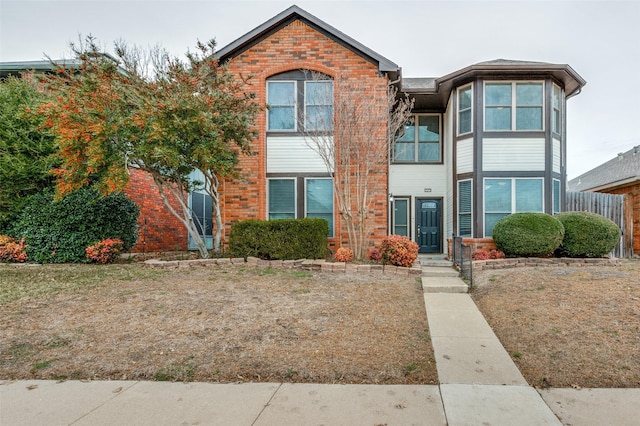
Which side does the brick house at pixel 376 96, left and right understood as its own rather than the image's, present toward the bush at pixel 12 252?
right

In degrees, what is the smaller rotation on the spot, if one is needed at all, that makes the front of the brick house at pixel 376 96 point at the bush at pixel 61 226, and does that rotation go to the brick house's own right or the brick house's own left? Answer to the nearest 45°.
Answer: approximately 90° to the brick house's own right

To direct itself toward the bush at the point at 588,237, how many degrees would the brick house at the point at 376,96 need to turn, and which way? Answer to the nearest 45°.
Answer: approximately 90° to its left

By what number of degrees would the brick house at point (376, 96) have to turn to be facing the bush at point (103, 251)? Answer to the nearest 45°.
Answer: approximately 90° to its right

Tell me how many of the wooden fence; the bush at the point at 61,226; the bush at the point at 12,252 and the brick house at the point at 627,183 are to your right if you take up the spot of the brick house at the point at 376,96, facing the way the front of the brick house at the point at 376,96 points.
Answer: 2

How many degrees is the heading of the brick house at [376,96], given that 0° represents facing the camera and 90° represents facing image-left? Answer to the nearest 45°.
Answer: approximately 0°

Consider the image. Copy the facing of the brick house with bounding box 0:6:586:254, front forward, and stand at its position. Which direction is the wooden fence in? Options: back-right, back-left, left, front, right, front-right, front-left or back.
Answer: left
